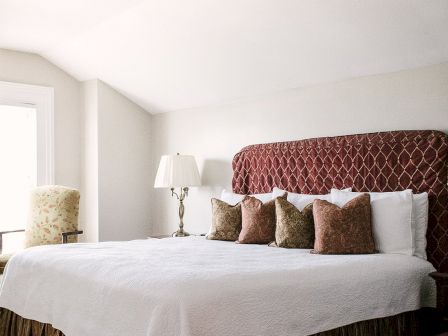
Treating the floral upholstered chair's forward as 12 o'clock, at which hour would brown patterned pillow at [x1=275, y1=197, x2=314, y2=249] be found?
The brown patterned pillow is roughly at 9 o'clock from the floral upholstered chair.

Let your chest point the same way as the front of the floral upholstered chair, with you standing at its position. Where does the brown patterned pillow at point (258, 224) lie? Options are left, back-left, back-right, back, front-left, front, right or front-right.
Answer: left

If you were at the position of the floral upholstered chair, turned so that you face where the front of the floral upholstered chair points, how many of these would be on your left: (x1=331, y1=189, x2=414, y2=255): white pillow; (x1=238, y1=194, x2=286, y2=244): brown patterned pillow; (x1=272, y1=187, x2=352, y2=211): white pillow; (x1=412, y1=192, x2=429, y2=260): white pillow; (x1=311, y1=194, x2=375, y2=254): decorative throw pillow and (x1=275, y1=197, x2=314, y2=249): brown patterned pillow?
6

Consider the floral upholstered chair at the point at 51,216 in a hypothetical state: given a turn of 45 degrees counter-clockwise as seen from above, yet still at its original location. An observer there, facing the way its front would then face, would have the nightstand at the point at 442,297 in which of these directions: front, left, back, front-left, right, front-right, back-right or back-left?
front-left

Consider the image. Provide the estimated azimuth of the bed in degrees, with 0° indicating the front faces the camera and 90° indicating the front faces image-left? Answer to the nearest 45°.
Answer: approximately 45°

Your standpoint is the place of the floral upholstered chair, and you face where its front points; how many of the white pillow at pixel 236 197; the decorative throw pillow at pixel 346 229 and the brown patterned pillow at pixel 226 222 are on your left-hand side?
3

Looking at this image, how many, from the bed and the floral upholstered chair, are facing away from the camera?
0

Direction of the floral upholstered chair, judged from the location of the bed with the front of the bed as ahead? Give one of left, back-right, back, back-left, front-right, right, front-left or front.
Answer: right

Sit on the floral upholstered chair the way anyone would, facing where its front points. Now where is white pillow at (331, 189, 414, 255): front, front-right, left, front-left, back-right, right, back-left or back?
left
